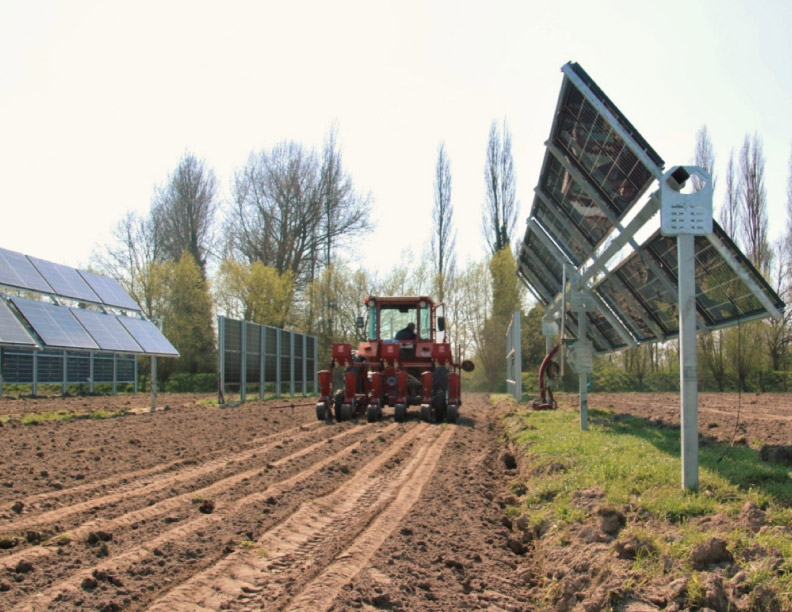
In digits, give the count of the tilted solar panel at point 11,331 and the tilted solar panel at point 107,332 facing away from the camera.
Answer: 0

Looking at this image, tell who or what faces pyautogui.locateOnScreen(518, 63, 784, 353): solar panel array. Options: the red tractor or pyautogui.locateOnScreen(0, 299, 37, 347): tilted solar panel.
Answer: the tilted solar panel

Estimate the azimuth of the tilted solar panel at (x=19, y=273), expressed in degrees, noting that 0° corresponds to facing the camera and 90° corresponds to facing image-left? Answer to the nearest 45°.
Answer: approximately 315°

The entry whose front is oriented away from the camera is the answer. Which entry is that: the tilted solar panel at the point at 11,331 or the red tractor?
the red tractor

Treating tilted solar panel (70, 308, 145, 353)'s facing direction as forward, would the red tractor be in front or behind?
in front

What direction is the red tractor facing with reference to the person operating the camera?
facing away from the viewer

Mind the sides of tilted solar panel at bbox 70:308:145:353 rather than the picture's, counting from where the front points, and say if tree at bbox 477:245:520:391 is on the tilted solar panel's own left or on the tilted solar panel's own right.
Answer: on the tilted solar panel's own left

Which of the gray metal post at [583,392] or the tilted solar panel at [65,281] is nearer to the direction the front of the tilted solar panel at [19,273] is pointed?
the gray metal post

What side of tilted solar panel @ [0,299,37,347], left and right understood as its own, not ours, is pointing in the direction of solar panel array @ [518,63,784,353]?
front

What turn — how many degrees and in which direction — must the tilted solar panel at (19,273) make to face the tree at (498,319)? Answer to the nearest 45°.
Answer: approximately 90° to its left

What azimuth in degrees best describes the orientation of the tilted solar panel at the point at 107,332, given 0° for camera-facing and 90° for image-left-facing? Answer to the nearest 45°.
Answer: approximately 315°
